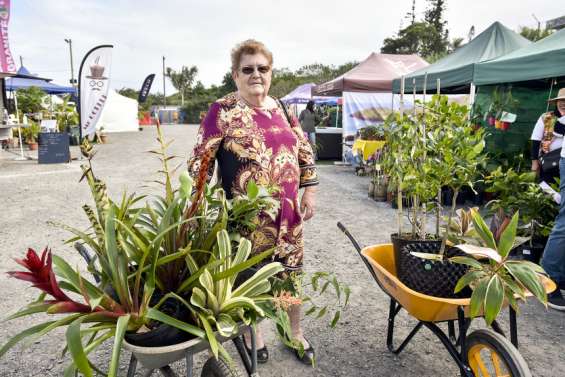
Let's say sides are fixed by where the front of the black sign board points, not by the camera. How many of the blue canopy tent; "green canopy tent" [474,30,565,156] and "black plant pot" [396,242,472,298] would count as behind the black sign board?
1

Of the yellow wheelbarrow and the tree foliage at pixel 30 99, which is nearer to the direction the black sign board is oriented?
the yellow wheelbarrow

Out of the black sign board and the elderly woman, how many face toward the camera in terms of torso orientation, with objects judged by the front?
2

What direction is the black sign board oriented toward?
toward the camera

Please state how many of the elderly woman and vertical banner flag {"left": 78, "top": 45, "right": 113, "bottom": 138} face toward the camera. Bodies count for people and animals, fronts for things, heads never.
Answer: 2

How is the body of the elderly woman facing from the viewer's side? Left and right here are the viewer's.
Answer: facing the viewer

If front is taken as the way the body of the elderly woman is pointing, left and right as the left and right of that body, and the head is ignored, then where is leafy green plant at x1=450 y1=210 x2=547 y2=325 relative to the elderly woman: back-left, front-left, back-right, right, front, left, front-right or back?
front-left

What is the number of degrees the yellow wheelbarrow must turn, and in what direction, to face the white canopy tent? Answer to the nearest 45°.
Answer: approximately 180°

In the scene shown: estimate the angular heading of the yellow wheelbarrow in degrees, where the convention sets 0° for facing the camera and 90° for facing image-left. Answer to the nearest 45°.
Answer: approximately 315°

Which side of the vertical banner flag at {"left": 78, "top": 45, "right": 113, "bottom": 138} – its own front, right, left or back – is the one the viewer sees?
front
